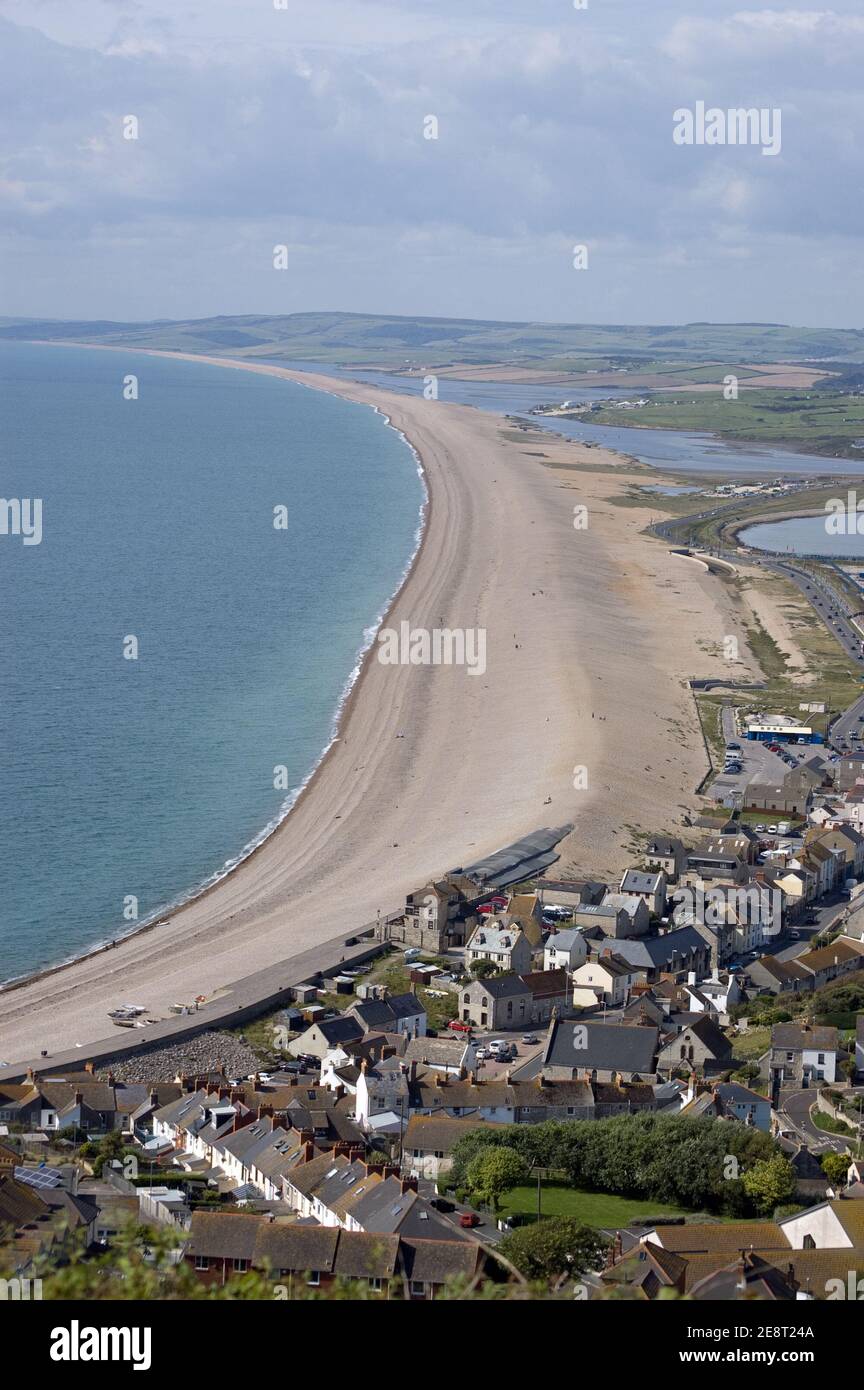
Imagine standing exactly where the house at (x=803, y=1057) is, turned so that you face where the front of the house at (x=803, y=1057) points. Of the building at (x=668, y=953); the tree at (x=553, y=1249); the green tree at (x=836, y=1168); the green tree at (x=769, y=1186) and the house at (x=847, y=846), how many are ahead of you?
3

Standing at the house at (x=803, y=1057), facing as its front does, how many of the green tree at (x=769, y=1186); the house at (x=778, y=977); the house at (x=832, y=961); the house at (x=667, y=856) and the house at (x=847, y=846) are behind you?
4

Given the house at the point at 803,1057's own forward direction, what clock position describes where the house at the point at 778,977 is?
the house at the point at 778,977 is roughly at 6 o'clock from the house at the point at 803,1057.

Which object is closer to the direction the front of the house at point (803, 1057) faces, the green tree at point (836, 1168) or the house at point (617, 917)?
the green tree

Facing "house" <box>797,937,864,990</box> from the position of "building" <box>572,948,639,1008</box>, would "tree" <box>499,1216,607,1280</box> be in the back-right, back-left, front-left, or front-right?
back-right

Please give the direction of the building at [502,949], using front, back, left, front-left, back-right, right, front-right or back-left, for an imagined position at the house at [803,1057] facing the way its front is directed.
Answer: back-right

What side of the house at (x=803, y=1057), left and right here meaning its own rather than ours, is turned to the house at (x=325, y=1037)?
right

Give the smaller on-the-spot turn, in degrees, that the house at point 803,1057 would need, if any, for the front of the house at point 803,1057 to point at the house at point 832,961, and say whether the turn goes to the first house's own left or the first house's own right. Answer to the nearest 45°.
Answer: approximately 180°

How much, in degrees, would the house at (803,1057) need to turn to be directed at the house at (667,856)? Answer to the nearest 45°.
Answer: approximately 180°

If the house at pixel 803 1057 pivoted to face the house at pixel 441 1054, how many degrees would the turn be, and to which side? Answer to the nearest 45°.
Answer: approximately 90° to its right

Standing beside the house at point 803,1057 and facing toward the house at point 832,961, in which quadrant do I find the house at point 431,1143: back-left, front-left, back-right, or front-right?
back-left

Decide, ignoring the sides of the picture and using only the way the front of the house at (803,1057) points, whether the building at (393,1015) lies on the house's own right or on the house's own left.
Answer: on the house's own right
